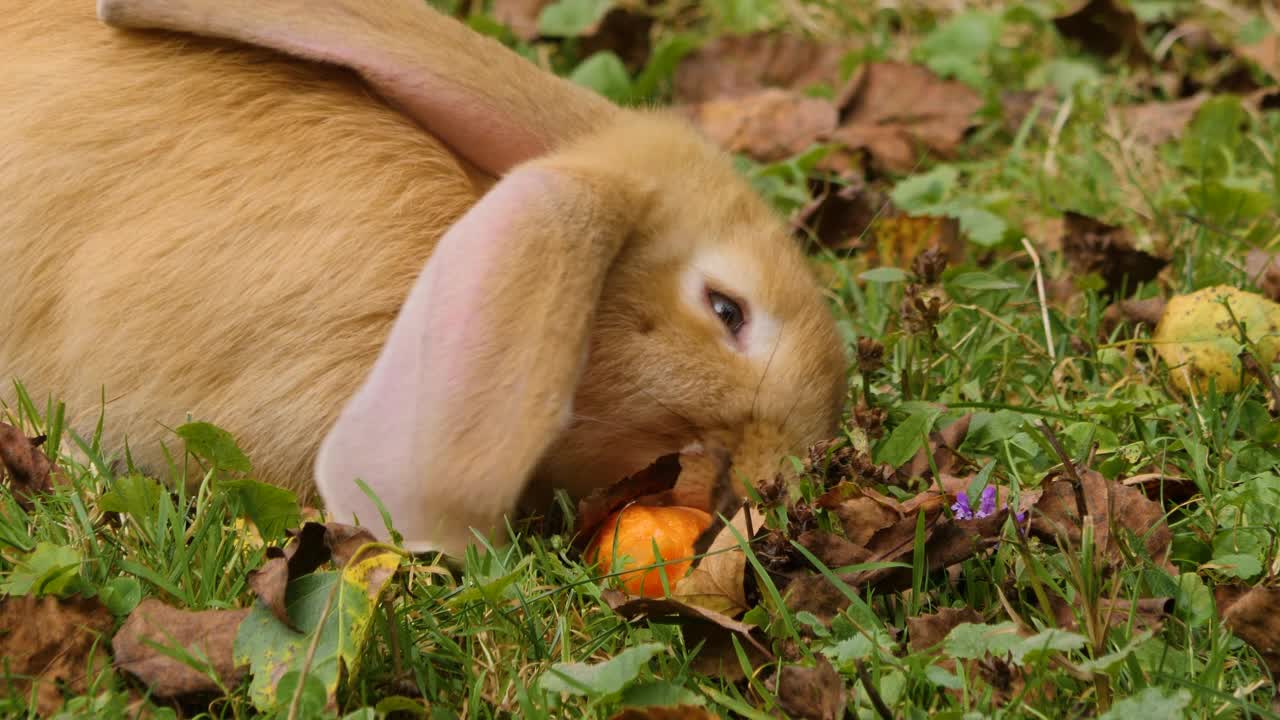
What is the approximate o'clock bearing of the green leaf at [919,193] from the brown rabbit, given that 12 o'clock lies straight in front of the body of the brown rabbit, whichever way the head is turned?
The green leaf is roughly at 11 o'clock from the brown rabbit.

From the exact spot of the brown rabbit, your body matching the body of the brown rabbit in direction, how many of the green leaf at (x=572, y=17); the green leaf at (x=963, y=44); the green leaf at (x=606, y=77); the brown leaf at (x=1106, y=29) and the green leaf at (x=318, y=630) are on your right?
1

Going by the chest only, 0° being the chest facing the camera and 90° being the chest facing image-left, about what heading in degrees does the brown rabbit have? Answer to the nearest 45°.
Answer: approximately 270°

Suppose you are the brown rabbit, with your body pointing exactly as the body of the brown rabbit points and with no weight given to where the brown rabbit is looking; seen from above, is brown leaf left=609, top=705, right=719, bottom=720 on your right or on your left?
on your right

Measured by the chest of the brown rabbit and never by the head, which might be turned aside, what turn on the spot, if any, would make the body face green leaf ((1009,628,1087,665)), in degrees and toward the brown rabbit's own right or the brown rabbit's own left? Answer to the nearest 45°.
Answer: approximately 45° to the brown rabbit's own right

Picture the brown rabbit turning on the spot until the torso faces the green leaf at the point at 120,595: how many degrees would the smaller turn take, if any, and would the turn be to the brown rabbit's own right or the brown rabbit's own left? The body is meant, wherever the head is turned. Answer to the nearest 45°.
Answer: approximately 135° to the brown rabbit's own right

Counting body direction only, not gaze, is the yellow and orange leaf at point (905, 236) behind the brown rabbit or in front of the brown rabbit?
in front

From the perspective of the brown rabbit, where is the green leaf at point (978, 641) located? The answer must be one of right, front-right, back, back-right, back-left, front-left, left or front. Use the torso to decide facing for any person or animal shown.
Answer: front-right

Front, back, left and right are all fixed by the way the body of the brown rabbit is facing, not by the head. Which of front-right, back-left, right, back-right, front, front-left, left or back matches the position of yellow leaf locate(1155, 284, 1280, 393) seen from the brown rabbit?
front

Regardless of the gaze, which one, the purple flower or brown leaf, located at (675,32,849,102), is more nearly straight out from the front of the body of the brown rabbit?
the purple flower

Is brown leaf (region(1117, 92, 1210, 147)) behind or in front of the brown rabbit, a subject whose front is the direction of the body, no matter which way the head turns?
in front

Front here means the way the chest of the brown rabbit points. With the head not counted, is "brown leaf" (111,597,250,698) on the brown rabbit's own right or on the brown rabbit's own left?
on the brown rabbit's own right

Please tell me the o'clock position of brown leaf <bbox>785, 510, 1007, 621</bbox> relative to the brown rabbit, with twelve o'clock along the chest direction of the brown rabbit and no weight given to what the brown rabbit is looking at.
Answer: The brown leaf is roughly at 1 o'clock from the brown rabbit.

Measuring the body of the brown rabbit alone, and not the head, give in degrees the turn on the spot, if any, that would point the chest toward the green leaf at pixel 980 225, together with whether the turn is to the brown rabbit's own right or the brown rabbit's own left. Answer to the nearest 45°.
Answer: approximately 45° to the brown rabbit's own left

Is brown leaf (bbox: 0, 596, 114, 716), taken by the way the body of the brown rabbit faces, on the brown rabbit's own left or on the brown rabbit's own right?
on the brown rabbit's own right
